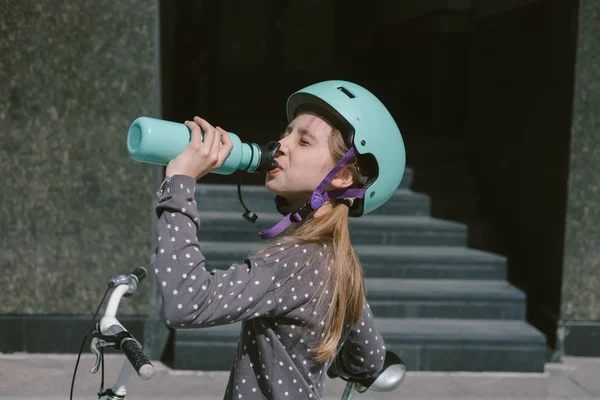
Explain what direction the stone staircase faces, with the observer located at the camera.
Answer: facing the viewer

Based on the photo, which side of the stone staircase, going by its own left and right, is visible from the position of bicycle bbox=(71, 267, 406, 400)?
front

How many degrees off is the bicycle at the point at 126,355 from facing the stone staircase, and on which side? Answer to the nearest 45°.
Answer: approximately 135° to its right

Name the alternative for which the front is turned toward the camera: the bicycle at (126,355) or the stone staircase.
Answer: the stone staircase

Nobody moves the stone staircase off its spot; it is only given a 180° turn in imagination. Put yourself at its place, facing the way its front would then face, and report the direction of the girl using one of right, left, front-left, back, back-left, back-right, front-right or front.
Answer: back

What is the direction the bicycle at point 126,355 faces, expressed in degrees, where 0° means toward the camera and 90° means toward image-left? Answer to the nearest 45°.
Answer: approximately 90°

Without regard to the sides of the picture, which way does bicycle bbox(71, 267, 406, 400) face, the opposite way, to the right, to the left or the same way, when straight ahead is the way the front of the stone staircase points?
to the right

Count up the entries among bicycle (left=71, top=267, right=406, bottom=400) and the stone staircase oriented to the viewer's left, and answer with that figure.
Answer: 1
